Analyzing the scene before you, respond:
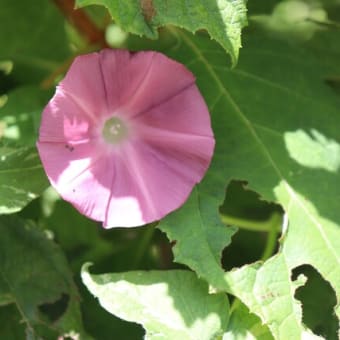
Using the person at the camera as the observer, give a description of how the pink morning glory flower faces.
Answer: facing the viewer
